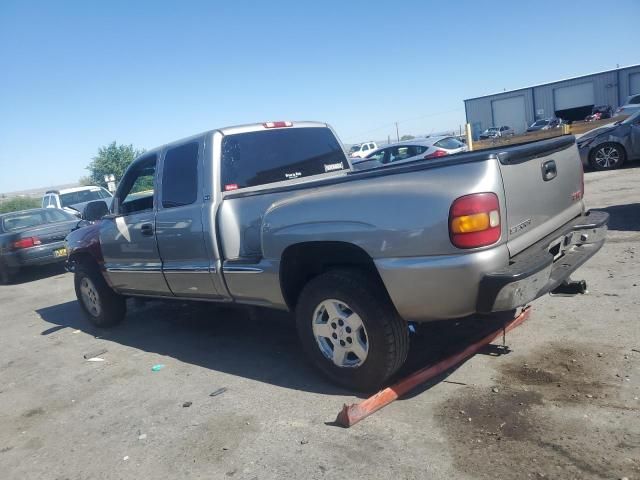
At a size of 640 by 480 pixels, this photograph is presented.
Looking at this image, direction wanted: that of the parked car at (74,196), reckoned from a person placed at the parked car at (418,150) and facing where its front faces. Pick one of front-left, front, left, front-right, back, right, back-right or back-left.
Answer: front-left

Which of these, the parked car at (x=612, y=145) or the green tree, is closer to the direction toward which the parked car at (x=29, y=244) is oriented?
the green tree

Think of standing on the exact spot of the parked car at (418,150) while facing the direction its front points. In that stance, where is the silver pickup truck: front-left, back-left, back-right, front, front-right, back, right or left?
back-left

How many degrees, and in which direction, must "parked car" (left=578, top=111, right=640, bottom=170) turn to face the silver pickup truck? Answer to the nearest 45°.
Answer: approximately 90° to its left

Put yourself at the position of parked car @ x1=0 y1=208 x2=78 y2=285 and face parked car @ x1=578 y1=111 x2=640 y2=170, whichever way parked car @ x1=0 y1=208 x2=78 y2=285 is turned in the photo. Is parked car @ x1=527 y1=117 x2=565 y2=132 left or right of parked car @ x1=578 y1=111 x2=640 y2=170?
left

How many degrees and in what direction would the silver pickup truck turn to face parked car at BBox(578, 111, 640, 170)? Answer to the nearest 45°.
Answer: approximately 90° to its right

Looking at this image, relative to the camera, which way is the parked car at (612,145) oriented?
to the viewer's left

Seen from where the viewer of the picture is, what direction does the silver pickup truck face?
facing away from the viewer and to the left of the viewer

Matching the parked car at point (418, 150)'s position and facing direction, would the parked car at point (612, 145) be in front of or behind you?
behind

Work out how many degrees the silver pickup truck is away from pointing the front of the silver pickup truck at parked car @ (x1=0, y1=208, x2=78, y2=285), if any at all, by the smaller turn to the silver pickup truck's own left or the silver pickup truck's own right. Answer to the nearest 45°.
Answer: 0° — it already faces it
